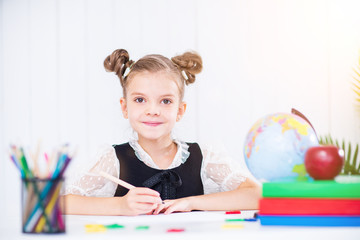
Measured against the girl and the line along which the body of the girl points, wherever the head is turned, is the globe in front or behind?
in front

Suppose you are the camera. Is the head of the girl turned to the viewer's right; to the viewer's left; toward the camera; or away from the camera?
toward the camera

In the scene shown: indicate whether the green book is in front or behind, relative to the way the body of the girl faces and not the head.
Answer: in front

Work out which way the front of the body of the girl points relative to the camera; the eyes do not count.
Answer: toward the camera

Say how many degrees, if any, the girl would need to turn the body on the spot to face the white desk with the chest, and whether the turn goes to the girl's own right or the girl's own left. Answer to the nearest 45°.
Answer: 0° — they already face it
